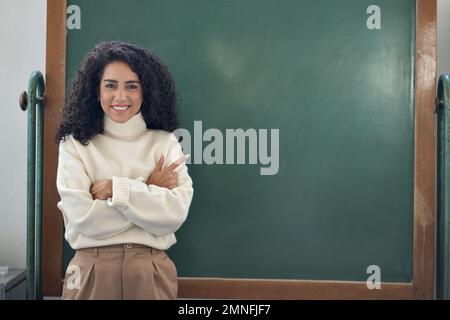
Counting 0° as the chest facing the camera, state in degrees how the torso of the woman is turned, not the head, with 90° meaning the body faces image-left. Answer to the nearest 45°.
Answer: approximately 0°

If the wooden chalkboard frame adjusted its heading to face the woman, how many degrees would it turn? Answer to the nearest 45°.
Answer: approximately 45° to its right
